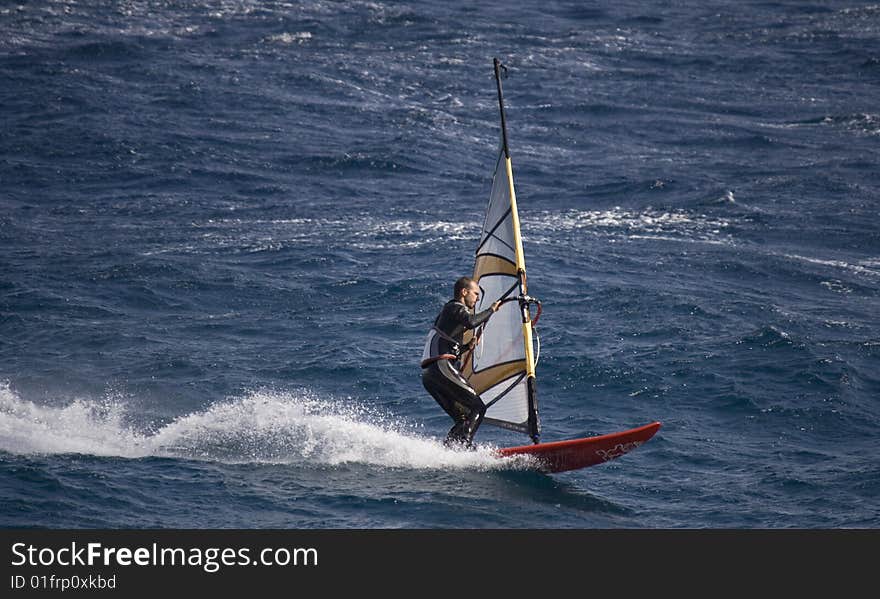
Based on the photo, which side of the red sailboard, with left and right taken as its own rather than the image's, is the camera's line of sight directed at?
right

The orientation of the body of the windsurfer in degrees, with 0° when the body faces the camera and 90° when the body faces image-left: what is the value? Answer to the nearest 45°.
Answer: approximately 270°
